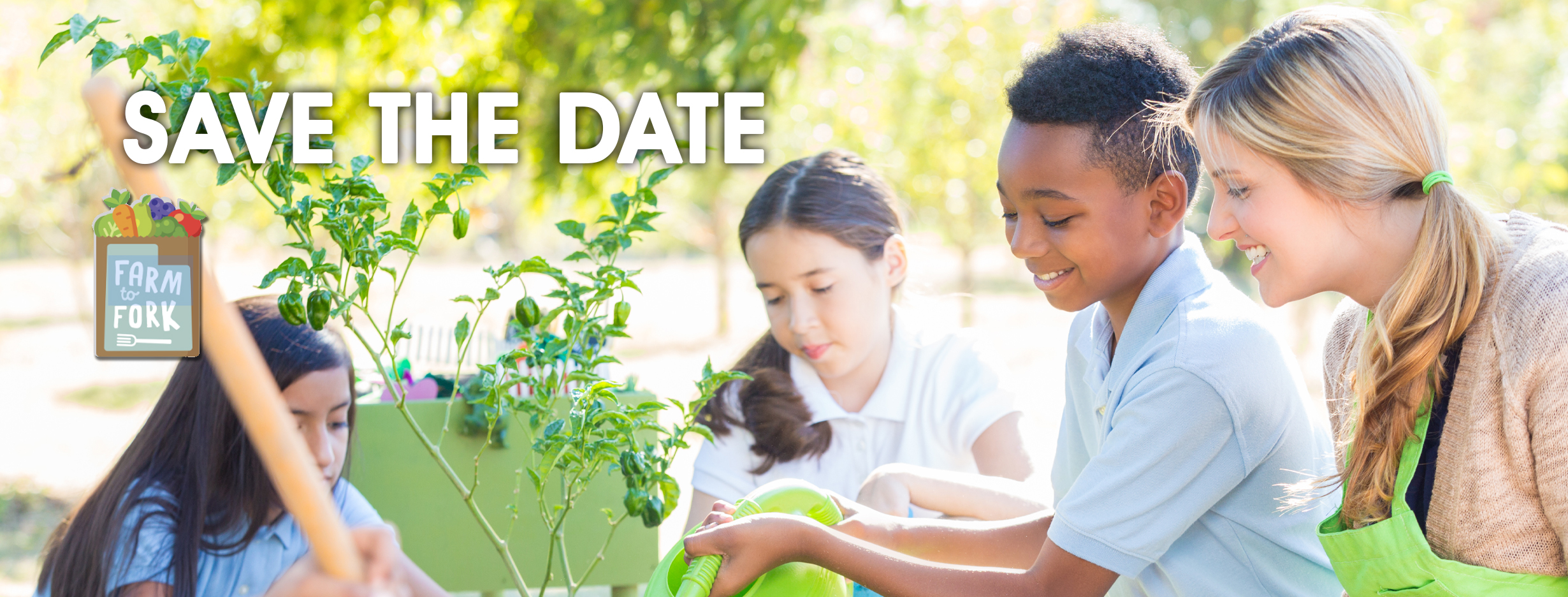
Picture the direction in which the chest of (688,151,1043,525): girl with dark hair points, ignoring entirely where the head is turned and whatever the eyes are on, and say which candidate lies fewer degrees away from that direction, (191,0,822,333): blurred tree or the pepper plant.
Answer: the pepper plant

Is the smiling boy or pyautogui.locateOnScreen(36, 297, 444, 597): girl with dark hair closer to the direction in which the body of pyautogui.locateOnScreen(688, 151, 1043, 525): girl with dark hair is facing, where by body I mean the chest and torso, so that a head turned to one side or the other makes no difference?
the girl with dark hair

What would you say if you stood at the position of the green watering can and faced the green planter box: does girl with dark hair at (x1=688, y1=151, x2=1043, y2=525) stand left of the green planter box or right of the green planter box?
right

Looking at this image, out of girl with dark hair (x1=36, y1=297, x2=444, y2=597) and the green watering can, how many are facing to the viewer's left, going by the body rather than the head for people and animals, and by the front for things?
1

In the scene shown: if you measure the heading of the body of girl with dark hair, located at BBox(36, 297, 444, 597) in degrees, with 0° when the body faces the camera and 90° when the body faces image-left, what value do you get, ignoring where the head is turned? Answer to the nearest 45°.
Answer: approximately 315°

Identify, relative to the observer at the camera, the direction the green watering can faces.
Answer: facing to the left of the viewer
